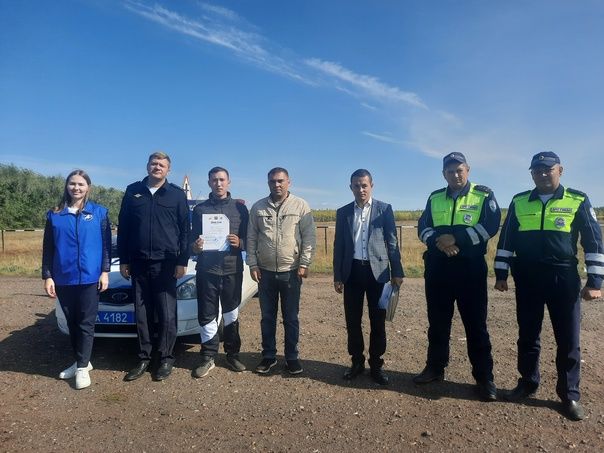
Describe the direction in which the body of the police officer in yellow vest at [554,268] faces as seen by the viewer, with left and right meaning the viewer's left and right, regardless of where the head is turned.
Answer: facing the viewer

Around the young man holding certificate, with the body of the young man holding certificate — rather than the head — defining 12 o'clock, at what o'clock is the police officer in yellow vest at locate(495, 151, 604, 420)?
The police officer in yellow vest is roughly at 10 o'clock from the young man holding certificate.

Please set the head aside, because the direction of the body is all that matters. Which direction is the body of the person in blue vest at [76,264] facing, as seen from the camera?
toward the camera

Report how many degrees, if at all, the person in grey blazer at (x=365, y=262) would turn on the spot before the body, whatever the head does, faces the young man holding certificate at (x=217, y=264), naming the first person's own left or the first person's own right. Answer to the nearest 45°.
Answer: approximately 90° to the first person's own right

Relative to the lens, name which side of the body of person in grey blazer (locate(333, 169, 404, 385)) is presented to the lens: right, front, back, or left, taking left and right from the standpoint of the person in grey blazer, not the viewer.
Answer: front

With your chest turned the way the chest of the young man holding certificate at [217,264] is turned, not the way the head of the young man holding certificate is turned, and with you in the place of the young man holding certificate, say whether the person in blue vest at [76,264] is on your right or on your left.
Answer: on your right

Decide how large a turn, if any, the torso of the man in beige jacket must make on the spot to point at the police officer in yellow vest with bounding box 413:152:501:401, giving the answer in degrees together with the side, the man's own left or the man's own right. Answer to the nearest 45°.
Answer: approximately 90° to the man's own left

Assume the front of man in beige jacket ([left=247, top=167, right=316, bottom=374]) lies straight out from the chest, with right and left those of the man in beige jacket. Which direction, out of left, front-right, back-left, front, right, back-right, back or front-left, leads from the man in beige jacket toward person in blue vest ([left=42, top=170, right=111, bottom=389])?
right

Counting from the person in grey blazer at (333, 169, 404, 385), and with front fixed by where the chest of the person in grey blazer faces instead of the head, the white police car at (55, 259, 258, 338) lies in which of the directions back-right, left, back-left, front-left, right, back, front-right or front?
right

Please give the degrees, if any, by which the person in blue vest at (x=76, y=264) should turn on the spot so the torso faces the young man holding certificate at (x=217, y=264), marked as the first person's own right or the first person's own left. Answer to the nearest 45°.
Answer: approximately 90° to the first person's own left

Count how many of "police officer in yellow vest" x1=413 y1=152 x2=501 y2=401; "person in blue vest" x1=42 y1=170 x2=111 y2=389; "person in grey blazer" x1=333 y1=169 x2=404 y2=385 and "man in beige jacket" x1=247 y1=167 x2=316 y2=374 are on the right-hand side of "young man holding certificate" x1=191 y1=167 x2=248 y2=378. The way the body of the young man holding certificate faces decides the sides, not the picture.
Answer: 1
